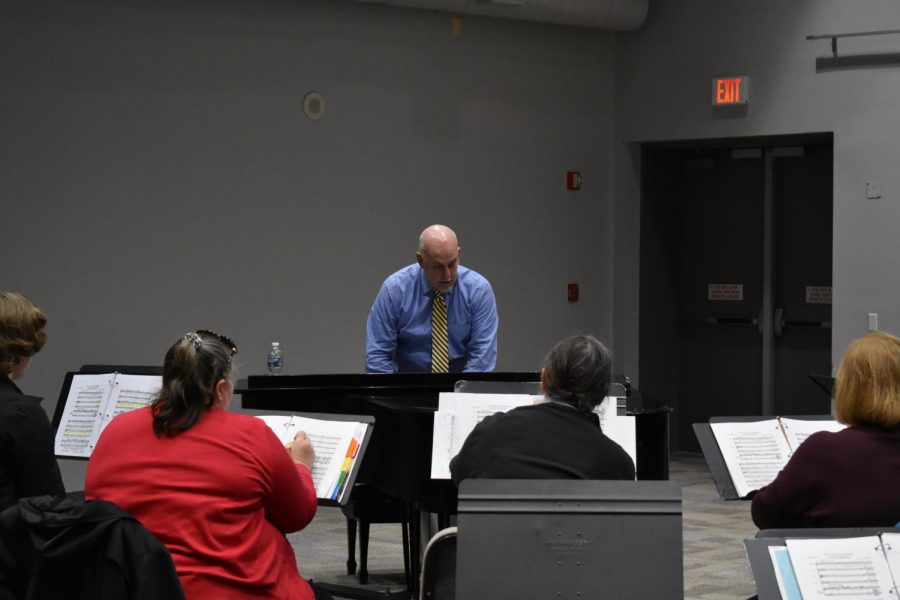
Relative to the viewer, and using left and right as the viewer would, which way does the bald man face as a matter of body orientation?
facing the viewer

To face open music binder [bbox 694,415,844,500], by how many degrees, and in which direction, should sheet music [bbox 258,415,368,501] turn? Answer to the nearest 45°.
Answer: approximately 90° to its left

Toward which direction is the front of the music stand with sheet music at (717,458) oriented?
toward the camera

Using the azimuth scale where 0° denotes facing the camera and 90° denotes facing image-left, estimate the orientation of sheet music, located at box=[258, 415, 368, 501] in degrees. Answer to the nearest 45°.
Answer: approximately 0°

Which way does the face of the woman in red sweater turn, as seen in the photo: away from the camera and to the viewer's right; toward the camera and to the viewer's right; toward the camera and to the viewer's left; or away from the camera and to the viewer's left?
away from the camera and to the viewer's right

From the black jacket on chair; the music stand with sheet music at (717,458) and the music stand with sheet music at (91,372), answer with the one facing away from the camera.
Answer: the black jacket on chair

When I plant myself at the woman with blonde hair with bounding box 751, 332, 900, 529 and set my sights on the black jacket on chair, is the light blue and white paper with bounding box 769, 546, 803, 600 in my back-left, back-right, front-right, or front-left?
front-left

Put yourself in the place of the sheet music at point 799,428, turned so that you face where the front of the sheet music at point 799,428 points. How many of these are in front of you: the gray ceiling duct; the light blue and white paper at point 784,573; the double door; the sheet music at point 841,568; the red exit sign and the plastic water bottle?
2

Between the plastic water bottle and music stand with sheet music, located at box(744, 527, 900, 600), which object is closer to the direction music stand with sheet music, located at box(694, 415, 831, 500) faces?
the music stand with sheet music

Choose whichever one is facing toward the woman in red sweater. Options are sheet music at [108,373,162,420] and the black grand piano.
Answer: the sheet music

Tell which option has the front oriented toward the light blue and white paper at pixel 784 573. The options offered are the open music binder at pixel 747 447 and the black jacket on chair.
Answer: the open music binder

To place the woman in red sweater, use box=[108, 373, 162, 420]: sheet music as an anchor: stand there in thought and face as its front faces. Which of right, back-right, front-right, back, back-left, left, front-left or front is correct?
front

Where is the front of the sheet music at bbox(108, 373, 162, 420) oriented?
toward the camera

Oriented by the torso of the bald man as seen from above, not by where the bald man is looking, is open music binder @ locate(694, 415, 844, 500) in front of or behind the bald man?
in front

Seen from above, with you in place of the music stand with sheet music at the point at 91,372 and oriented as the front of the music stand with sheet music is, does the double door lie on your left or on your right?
on your left
